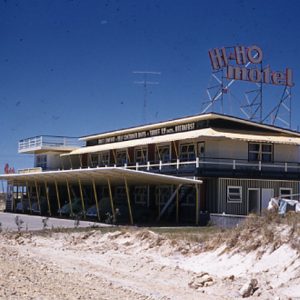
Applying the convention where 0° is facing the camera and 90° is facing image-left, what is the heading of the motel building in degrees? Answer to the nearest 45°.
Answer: approximately 45°

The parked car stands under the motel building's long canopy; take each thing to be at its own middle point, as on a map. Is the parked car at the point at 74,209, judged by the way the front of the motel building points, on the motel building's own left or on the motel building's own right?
on the motel building's own right
